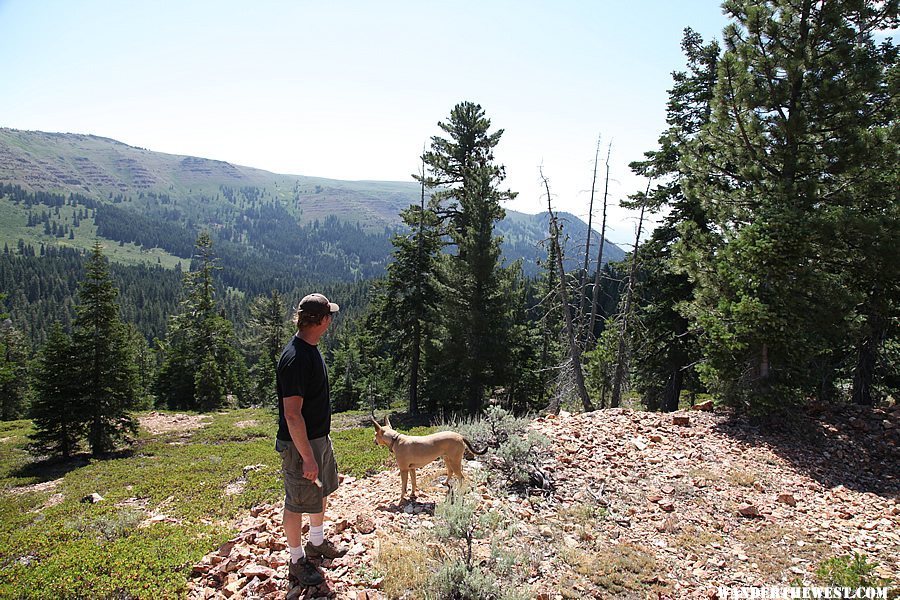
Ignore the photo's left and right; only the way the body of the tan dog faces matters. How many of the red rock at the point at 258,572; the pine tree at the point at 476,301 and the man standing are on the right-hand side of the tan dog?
1

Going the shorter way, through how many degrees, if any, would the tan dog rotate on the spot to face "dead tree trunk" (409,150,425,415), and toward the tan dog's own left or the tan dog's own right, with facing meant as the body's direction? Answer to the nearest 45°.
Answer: approximately 90° to the tan dog's own right

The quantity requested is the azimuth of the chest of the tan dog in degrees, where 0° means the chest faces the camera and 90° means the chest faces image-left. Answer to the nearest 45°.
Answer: approximately 90°

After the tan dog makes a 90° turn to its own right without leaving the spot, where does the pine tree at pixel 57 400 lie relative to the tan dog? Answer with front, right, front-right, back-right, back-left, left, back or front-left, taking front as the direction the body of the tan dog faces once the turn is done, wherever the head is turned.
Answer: front-left

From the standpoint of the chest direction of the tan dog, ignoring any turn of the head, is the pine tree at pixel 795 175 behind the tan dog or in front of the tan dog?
behind

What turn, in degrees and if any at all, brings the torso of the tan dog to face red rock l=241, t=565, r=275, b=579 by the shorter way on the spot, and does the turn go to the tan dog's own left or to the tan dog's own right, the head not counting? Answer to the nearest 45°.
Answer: approximately 45° to the tan dog's own left

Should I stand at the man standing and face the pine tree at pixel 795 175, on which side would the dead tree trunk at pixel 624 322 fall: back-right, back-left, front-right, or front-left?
front-left

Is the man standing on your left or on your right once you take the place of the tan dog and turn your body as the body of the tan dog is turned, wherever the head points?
on your left

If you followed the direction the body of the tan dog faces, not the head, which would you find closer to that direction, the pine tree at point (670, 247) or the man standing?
the man standing

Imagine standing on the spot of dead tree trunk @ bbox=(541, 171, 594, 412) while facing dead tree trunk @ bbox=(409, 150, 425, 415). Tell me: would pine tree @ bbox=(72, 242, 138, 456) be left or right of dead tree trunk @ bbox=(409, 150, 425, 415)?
left

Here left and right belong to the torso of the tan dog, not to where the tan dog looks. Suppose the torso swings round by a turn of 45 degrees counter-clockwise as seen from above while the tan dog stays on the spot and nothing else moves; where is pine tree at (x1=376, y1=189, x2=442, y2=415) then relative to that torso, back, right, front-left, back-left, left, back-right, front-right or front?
back-right

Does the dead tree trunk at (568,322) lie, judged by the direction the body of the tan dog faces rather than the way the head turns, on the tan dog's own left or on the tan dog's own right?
on the tan dog's own right
